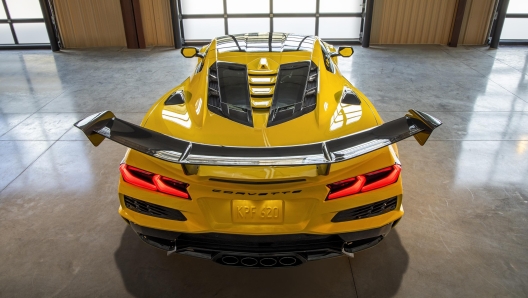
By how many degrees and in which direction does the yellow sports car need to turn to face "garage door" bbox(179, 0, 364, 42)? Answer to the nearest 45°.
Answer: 0° — it already faces it

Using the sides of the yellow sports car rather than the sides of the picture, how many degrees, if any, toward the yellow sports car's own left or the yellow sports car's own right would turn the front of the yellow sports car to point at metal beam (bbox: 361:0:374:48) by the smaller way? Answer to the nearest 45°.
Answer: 0° — it already faces it

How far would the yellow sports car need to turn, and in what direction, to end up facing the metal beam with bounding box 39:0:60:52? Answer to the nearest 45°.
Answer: approximately 45° to its left

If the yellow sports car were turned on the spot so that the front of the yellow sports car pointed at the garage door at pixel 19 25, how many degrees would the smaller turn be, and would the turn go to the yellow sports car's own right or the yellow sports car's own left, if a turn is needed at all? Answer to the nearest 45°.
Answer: approximately 45° to the yellow sports car's own left

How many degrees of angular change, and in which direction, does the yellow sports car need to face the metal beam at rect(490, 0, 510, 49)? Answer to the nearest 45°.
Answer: approximately 45° to its right

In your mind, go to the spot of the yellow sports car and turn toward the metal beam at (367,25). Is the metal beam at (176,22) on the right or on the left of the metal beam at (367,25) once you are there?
left

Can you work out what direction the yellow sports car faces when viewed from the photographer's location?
facing away from the viewer
